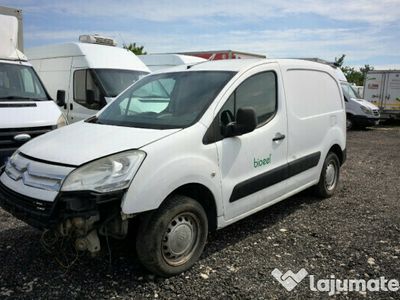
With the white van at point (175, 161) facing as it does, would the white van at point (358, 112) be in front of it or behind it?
behind

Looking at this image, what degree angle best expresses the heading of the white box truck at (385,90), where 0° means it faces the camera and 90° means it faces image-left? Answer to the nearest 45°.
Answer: approximately 180°

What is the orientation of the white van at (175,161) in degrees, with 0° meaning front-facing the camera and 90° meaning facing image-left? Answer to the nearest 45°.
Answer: approximately 45°

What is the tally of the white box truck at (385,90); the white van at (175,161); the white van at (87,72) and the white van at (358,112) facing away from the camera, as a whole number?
1

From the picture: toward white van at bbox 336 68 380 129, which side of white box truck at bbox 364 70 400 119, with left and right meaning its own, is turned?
back

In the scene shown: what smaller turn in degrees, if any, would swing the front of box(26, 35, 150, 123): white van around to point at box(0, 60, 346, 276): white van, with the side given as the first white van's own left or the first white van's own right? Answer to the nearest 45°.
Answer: approximately 45° to the first white van's own right

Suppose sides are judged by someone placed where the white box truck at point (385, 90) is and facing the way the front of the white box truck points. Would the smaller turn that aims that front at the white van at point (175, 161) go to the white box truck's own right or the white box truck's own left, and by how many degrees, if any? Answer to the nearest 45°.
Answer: approximately 180°

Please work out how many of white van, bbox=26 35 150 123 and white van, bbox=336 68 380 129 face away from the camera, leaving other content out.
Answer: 0

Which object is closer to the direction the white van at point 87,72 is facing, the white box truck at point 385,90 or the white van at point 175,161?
the white van

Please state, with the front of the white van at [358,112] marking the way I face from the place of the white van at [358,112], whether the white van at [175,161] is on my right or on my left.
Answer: on my right

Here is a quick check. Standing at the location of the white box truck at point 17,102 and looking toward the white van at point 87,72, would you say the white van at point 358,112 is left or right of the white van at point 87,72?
right
